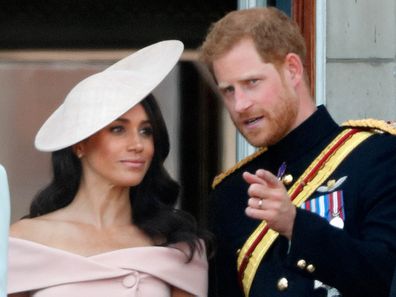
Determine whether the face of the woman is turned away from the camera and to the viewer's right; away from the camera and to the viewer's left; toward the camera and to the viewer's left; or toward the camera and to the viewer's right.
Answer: toward the camera and to the viewer's right

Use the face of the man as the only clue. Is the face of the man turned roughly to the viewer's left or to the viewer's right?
to the viewer's left

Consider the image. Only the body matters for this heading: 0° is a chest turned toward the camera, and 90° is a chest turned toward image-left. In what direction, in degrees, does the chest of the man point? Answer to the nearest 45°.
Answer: approximately 45°

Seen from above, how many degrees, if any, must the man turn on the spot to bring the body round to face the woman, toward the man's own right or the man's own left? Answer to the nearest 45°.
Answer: approximately 45° to the man's own right
